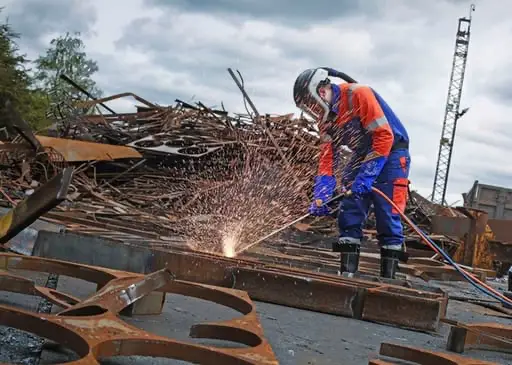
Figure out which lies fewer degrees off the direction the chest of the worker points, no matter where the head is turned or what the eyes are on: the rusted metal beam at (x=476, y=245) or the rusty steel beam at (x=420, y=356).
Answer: the rusty steel beam

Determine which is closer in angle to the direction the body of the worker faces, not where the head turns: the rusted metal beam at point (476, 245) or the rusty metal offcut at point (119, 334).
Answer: the rusty metal offcut

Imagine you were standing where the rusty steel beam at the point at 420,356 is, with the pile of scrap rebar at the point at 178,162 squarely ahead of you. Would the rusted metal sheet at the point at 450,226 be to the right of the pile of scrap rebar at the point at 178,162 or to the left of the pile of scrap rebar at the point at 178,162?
right

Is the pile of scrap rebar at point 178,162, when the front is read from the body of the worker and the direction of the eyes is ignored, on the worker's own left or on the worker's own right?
on the worker's own right

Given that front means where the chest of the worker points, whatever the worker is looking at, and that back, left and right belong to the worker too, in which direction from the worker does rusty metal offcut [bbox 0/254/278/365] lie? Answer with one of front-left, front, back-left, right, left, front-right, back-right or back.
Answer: front-left

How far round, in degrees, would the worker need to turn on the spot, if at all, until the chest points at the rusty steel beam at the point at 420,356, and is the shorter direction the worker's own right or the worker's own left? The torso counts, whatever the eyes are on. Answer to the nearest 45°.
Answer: approximately 45° to the worker's own left

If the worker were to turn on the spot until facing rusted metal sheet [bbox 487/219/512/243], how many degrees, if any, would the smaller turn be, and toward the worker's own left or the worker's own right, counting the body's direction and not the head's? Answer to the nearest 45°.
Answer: approximately 180°

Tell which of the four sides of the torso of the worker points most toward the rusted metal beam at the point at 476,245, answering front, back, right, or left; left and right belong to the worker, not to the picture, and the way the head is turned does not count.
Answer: back

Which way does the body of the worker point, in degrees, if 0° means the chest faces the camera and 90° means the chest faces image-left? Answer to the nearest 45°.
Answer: approximately 45°

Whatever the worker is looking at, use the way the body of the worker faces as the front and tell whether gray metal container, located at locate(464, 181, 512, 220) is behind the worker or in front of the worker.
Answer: behind

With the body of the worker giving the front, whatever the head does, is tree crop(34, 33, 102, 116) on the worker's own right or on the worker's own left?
on the worker's own right

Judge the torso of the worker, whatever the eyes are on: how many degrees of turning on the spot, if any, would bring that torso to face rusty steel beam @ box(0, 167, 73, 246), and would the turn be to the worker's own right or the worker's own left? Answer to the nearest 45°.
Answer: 0° — they already face it

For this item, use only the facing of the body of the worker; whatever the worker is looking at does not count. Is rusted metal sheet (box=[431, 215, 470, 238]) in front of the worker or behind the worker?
behind

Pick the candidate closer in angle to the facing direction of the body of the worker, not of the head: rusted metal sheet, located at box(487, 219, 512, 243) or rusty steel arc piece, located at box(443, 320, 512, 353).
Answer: the rusty steel arc piece

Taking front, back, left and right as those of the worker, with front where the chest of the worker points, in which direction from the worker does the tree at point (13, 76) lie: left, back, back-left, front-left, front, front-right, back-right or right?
right
